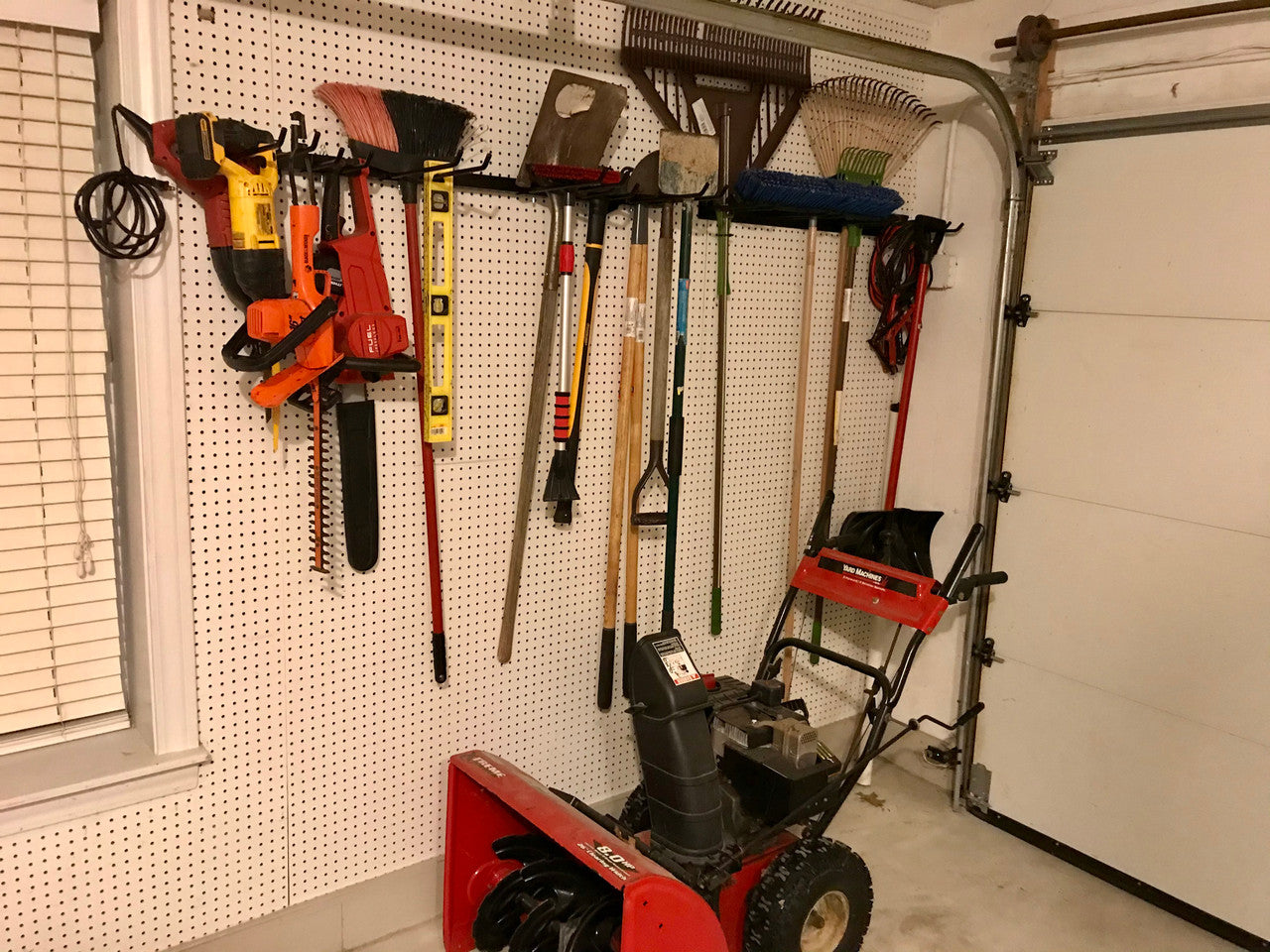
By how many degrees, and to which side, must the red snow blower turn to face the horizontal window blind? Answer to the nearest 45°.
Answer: approximately 45° to its right

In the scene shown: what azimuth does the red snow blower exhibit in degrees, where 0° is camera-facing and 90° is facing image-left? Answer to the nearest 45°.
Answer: approximately 45°
